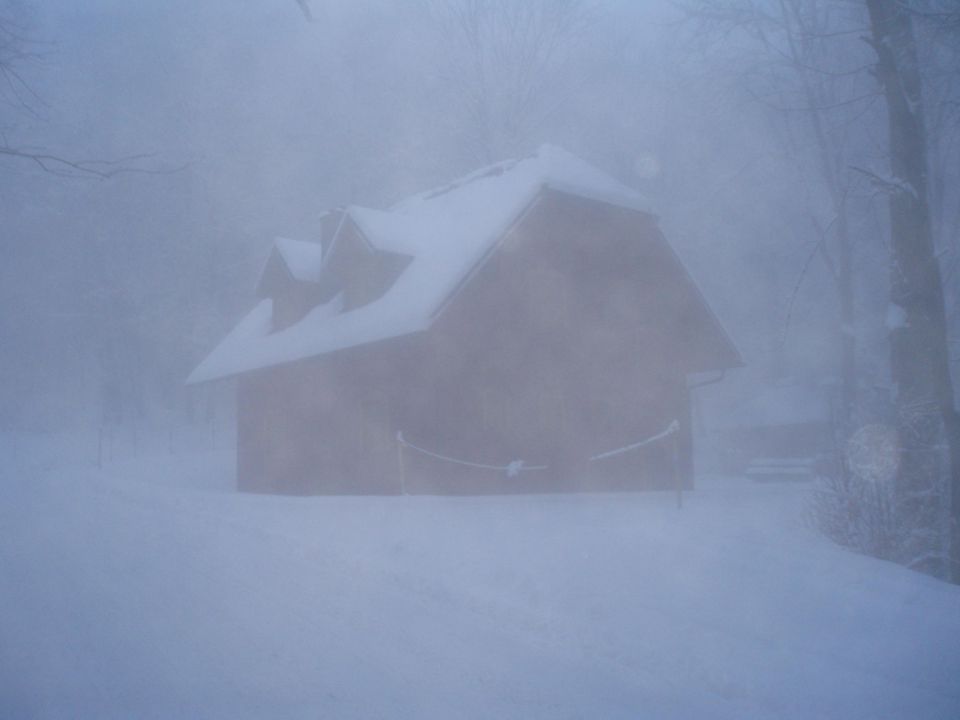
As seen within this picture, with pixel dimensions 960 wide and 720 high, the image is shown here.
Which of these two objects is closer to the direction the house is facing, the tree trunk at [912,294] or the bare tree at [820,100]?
the tree trunk

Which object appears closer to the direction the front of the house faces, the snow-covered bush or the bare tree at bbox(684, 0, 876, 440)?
the snow-covered bush

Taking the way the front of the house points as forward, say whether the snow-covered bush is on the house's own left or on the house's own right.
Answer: on the house's own left

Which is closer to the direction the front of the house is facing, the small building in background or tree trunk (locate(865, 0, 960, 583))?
the tree trunk

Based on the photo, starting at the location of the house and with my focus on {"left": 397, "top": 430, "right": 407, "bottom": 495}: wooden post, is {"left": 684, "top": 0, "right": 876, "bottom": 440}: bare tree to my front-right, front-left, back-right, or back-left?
back-left

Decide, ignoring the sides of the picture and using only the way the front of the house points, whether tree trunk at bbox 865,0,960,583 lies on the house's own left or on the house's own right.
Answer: on the house's own left
